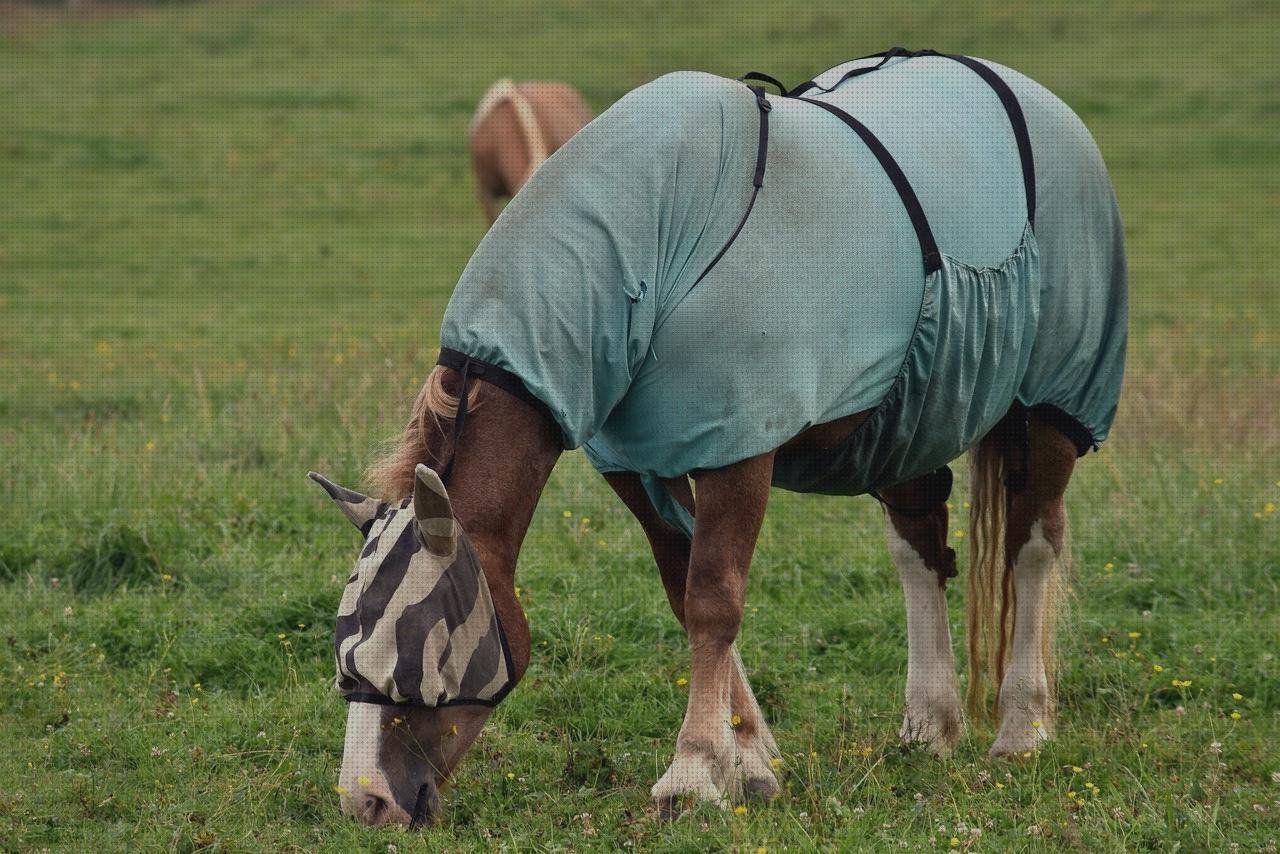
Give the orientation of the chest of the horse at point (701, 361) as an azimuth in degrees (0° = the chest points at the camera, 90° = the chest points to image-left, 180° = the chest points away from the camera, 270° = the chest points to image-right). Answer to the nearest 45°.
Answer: approximately 45°

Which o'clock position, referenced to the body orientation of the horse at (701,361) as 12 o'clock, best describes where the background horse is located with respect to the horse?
The background horse is roughly at 4 o'clock from the horse.

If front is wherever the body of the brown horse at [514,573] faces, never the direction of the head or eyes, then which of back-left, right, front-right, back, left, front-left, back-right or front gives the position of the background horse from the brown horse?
back-right

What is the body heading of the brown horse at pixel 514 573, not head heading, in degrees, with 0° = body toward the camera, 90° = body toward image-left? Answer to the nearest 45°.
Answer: approximately 45°
